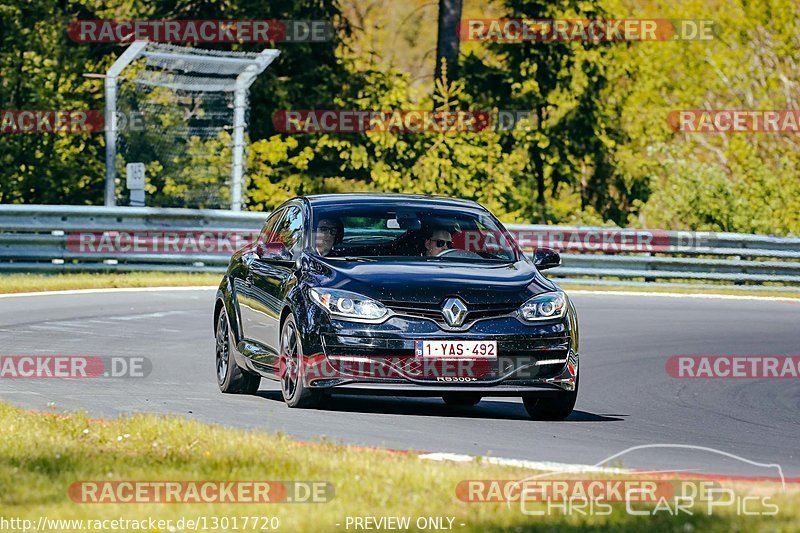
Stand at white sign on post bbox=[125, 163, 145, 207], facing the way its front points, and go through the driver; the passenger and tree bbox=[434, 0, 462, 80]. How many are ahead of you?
2

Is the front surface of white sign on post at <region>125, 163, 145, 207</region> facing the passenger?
yes

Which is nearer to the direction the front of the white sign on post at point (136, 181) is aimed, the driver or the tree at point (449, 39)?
the driver

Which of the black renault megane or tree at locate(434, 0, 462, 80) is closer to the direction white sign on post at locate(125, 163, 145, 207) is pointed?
the black renault megane

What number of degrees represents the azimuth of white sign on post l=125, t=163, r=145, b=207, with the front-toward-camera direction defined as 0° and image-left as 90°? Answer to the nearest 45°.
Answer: approximately 0°

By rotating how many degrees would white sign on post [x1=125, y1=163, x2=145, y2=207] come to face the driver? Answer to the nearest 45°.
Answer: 0° — it already faces them

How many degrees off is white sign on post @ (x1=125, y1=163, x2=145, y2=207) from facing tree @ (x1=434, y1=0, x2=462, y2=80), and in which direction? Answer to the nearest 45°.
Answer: approximately 135° to its left

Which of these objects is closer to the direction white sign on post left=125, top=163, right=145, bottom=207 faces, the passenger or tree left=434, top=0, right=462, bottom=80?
the passenger

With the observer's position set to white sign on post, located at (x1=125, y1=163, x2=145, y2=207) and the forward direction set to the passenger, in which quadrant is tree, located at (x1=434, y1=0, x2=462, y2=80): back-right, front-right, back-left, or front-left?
back-left

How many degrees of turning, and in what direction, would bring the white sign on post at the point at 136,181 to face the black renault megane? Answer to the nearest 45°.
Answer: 0° — it already faces it
